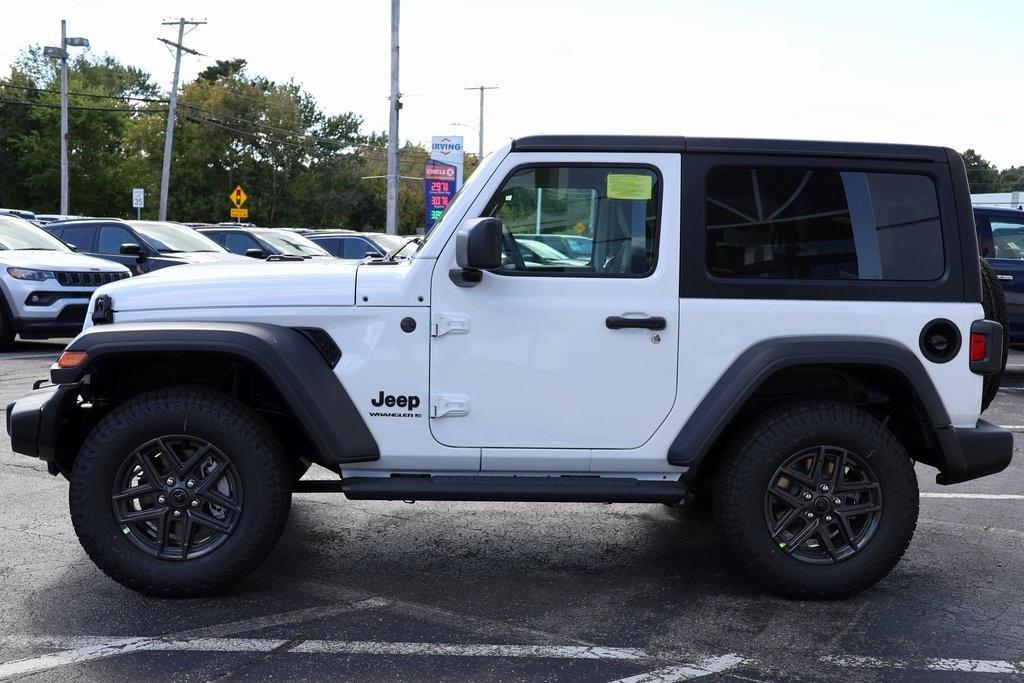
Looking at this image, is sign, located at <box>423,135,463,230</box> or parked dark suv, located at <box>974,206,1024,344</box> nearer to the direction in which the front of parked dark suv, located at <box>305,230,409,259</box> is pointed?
the parked dark suv

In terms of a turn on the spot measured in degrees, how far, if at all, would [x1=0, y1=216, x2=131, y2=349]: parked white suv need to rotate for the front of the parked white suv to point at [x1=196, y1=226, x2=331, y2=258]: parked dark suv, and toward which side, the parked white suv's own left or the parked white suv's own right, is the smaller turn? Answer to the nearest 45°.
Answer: approximately 90° to the parked white suv's own left

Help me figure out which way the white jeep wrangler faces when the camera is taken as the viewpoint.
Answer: facing to the left of the viewer

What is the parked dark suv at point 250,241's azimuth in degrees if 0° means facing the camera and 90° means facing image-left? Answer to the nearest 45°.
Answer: approximately 315°

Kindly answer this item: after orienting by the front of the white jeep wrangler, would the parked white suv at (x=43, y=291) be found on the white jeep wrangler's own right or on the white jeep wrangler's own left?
on the white jeep wrangler's own right
